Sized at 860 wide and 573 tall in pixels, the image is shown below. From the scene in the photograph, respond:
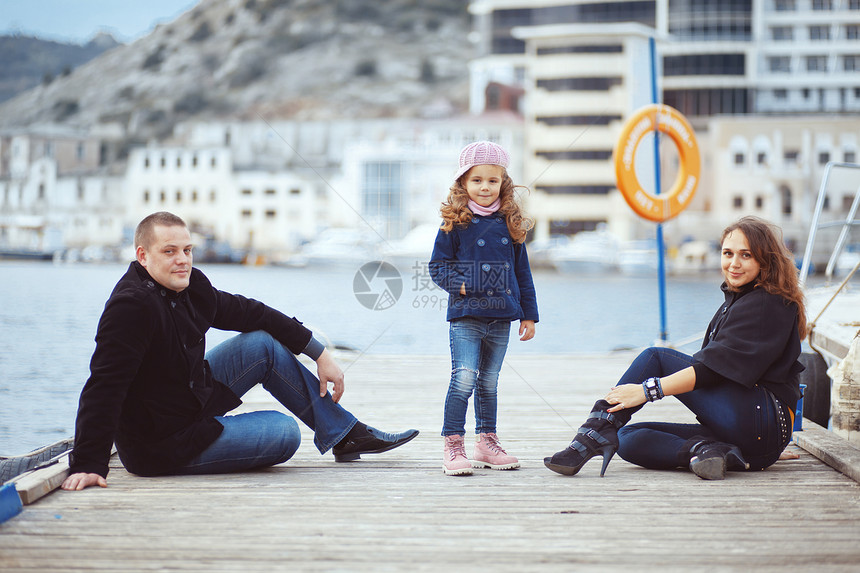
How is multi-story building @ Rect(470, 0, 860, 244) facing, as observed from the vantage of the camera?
facing the viewer

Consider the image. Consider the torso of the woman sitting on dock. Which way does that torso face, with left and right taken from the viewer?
facing to the left of the viewer

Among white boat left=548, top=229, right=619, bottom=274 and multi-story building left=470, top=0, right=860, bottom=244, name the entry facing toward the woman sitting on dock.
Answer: the multi-story building

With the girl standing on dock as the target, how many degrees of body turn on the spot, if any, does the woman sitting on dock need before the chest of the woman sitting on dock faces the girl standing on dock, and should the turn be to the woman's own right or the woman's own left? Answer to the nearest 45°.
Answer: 0° — they already face them

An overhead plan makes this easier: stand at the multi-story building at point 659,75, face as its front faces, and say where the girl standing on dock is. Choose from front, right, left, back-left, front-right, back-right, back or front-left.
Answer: front

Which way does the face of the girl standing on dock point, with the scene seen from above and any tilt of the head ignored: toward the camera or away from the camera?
toward the camera

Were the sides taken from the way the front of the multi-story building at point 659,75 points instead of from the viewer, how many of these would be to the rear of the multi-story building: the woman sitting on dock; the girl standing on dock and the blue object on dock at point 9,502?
0

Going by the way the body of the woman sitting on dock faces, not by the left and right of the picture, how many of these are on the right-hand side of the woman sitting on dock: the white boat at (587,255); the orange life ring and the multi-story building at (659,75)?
3

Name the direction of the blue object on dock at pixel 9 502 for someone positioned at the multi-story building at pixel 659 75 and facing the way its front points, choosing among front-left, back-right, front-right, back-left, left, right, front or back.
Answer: front

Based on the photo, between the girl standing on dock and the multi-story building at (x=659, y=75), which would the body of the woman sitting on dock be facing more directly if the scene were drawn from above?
the girl standing on dock
